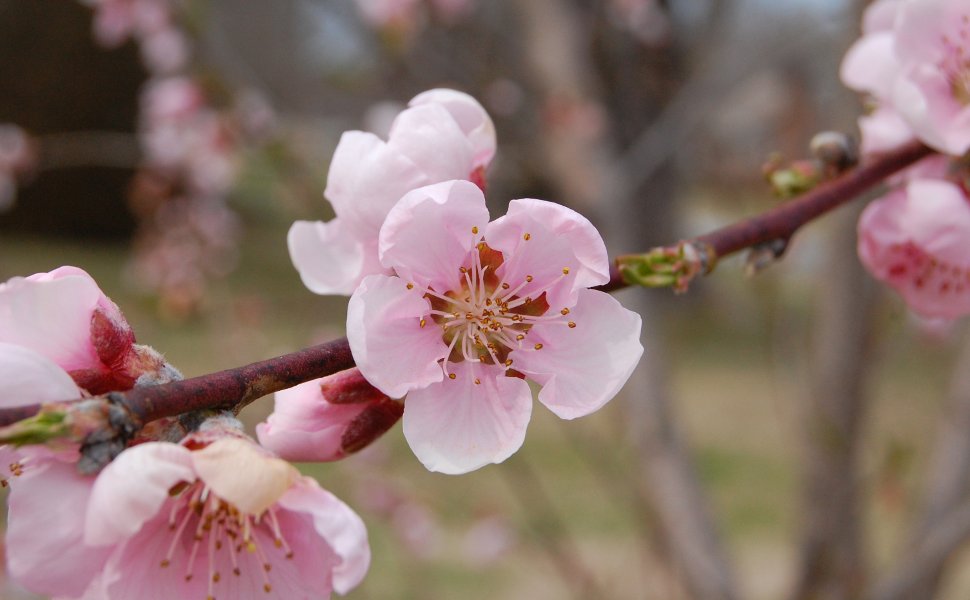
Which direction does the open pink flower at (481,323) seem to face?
toward the camera

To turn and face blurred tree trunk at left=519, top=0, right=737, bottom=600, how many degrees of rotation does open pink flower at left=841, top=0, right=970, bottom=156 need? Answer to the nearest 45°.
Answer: approximately 135° to its right

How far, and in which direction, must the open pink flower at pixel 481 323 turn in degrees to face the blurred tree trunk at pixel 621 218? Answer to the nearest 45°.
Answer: approximately 180°

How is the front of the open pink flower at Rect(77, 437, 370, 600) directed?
toward the camera

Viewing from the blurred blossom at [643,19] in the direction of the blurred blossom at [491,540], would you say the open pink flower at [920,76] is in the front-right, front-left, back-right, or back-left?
front-left

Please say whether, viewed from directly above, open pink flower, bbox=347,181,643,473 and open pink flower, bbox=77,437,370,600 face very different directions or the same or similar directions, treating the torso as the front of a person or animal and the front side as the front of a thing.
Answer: same or similar directions

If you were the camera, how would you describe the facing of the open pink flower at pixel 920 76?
facing the viewer

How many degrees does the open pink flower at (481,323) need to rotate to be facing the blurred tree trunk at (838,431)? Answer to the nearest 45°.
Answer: approximately 135° to its left

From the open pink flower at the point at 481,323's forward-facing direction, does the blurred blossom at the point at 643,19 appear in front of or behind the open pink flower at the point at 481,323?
behind

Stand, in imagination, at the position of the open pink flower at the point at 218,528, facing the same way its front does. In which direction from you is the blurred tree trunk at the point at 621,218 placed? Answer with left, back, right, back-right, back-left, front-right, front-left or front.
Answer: back-left

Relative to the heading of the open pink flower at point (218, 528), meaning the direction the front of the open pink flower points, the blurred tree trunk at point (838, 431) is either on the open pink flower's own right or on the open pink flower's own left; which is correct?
on the open pink flower's own left

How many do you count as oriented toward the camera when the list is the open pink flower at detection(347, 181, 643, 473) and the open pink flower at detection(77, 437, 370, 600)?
2

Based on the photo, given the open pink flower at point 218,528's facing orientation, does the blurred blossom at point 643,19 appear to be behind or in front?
behind
